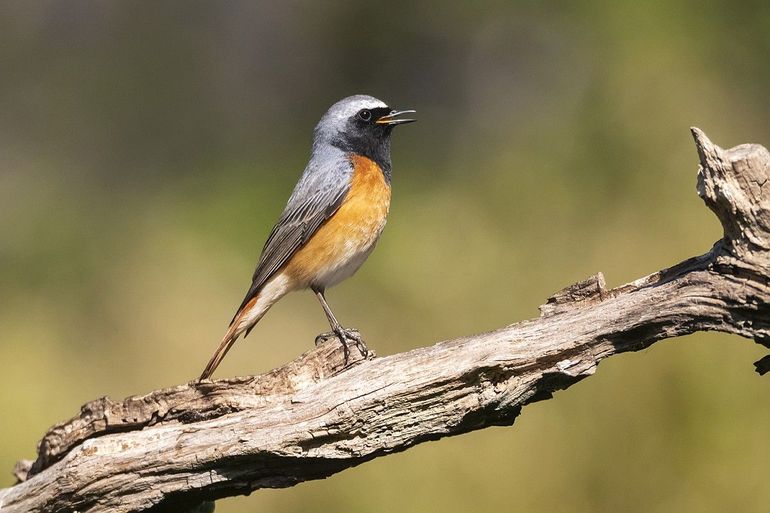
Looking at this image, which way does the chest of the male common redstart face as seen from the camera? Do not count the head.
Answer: to the viewer's right
